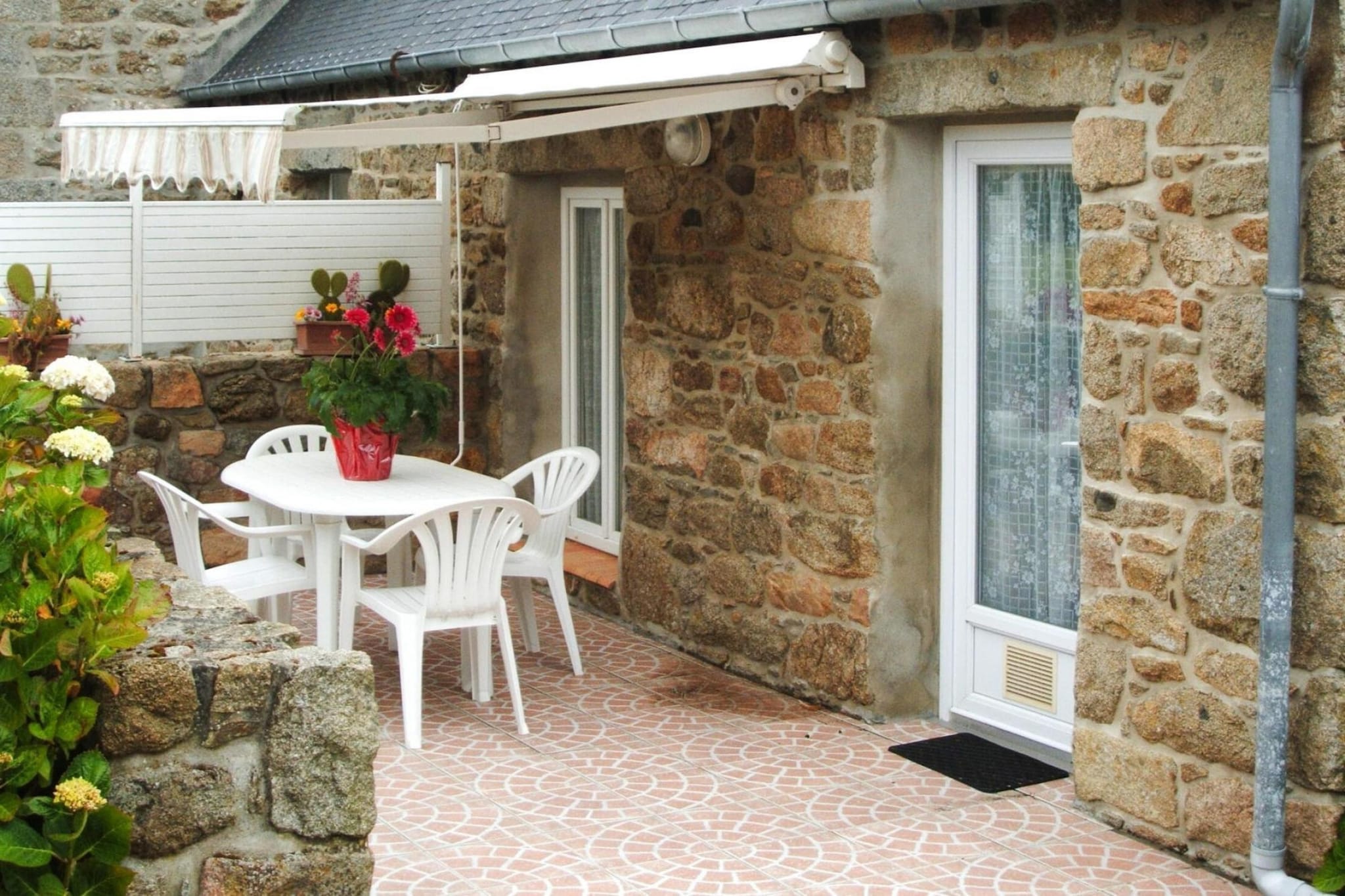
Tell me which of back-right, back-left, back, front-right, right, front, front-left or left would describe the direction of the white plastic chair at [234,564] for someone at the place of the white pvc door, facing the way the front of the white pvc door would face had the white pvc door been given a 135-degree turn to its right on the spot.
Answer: left

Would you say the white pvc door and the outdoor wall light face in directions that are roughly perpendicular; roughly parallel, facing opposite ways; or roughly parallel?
roughly parallel

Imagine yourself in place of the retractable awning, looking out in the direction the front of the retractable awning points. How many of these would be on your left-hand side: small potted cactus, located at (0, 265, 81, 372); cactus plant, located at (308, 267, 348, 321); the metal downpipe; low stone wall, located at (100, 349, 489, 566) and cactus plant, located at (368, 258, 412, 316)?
1

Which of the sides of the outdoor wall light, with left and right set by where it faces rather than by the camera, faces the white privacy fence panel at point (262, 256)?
right

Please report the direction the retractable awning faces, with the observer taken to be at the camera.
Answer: facing the viewer and to the left of the viewer

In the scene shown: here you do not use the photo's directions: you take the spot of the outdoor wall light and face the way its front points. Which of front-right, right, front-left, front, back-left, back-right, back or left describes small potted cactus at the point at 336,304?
right

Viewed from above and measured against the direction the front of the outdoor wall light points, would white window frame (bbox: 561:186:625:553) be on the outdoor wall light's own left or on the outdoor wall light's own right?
on the outdoor wall light's own right

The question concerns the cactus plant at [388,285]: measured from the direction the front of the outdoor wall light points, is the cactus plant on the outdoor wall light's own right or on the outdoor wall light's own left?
on the outdoor wall light's own right

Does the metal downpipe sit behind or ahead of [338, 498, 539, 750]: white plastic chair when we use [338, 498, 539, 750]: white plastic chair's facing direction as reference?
behind

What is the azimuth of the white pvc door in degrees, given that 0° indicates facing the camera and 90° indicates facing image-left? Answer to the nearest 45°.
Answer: approximately 45°

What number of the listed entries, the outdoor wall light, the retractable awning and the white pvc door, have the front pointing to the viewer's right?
0

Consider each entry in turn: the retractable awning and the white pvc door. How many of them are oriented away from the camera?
0

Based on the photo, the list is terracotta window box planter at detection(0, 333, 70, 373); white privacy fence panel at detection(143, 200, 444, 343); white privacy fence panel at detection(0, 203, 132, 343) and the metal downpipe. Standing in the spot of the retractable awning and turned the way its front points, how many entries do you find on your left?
1
